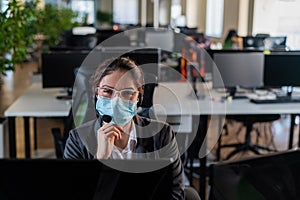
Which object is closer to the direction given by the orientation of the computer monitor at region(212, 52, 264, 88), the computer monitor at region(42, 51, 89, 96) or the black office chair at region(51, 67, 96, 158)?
the black office chair

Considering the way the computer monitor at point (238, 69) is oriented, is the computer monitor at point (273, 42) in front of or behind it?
behind

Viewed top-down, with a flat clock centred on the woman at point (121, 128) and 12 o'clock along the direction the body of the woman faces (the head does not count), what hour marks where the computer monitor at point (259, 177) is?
The computer monitor is roughly at 11 o'clock from the woman.

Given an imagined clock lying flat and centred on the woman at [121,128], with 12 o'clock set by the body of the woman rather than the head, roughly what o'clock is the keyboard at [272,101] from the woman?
The keyboard is roughly at 7 o'clock from the woman.

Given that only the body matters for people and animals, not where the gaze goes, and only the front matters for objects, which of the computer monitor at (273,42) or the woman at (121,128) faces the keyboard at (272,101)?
the computer monitor

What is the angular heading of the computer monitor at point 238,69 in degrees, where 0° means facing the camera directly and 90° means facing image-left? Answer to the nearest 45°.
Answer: approximately 0°

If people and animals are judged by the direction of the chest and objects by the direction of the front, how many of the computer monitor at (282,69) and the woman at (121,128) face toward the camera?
2

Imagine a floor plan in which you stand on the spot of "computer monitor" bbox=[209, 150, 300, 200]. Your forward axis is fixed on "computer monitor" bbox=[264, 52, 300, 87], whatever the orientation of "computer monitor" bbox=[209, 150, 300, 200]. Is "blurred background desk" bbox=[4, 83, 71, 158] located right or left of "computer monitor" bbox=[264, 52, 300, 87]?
left
